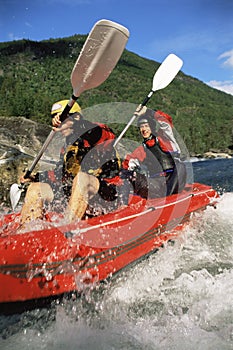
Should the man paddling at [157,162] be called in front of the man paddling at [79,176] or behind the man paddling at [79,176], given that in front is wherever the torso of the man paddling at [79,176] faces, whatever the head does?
behind

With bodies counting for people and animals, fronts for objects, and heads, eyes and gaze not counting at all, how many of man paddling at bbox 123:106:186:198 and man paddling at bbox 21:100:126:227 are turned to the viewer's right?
0

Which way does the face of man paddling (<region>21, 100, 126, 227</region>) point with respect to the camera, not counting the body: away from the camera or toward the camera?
toward the camera

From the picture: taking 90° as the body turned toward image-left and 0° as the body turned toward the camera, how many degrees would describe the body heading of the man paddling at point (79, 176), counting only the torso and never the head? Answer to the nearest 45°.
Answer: approximately 45°

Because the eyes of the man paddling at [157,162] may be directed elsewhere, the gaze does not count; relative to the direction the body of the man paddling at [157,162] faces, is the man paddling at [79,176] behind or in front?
in front

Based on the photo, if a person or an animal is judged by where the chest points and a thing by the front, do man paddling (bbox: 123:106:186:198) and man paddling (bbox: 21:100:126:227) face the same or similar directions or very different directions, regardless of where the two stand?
same or similar directions
